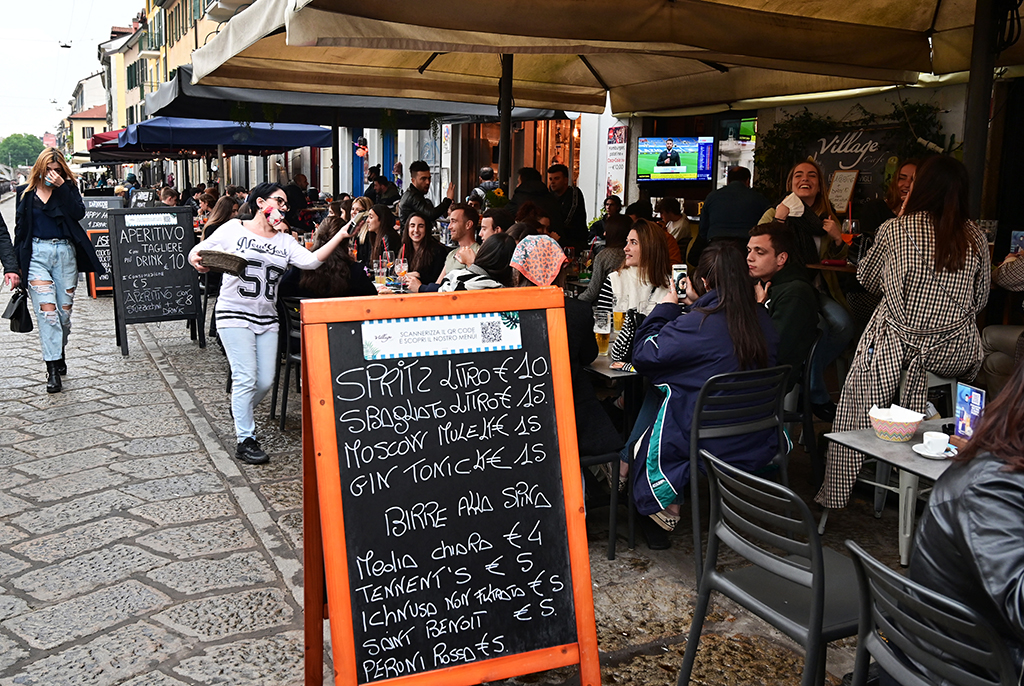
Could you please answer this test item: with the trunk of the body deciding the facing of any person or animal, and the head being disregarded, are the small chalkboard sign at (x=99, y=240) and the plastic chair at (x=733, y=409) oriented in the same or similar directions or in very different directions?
very different directions

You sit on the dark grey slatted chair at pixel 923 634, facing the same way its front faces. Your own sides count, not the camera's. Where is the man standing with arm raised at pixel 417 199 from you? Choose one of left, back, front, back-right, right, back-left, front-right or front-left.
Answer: left

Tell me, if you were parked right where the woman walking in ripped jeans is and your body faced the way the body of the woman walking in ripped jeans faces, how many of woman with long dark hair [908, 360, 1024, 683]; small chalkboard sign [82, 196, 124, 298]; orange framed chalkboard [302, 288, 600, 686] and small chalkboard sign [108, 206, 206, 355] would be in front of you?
2

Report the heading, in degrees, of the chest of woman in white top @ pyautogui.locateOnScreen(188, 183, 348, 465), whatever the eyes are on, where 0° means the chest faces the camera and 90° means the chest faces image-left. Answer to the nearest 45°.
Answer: approximately 315°

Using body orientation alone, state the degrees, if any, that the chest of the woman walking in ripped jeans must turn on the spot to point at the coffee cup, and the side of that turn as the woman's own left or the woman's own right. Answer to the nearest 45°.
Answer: approximately 45° to the woman's own left

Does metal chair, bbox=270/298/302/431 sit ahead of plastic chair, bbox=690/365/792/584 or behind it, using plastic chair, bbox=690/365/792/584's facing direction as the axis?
ahead

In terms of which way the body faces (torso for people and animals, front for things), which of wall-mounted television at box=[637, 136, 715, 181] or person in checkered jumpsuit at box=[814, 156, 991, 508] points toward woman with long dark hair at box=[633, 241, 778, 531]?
the wall-mounted television

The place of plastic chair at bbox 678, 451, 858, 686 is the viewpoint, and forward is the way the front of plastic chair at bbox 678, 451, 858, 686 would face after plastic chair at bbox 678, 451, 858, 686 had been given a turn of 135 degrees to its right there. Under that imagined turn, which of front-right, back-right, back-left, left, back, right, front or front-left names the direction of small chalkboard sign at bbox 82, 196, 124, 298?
back-right

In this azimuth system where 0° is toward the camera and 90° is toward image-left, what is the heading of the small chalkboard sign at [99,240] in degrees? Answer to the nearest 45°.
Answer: approximately 0°

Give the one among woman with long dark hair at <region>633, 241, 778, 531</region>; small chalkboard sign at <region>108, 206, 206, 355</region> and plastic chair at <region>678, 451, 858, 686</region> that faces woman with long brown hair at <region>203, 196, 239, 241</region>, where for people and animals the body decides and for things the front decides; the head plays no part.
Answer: woman with long dark hair at <region>633, 241, 778, 531</region>

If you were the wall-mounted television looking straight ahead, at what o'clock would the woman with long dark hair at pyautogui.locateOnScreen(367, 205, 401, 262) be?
The woman with long dark hair is roughly at 1 o'clock from the wall-mounted television.

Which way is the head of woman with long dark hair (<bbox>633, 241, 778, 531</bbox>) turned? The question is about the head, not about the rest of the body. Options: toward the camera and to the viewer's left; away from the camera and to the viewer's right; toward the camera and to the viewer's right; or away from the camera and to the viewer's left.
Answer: away from the camera and to the viewer's left

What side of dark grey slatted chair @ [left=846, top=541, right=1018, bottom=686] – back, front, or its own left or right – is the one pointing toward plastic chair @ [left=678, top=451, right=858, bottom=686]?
left
